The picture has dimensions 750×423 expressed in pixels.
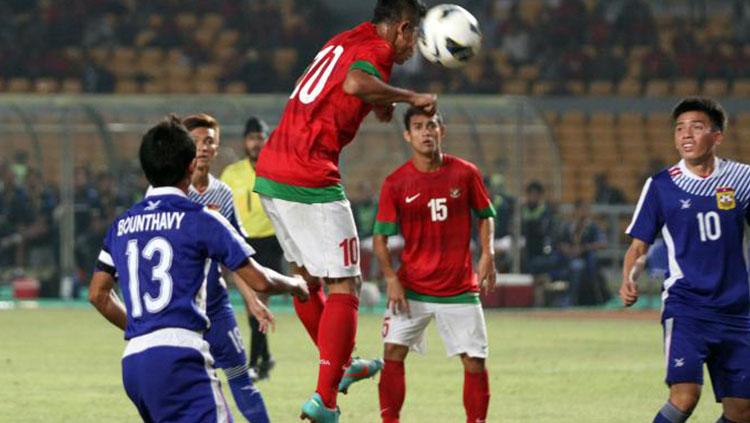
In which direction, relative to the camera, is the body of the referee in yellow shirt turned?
toward the camera

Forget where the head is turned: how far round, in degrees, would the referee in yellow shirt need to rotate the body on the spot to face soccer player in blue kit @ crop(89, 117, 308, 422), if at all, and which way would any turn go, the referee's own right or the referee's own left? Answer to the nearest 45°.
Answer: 0° — they already face them

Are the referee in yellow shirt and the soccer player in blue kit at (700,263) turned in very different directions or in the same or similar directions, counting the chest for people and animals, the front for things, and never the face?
same or similar directions

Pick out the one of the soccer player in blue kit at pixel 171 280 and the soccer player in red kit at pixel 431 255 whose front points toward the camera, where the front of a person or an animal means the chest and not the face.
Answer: the soccer player in red kit

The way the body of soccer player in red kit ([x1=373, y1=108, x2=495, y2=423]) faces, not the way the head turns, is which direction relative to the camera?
toward the camera

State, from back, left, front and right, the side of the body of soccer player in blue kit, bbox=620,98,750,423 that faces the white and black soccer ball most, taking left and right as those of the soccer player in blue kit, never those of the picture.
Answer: right

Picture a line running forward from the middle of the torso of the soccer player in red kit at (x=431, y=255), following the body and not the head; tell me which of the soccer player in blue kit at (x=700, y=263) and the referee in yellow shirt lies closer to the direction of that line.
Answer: the soccer player in blue kit
